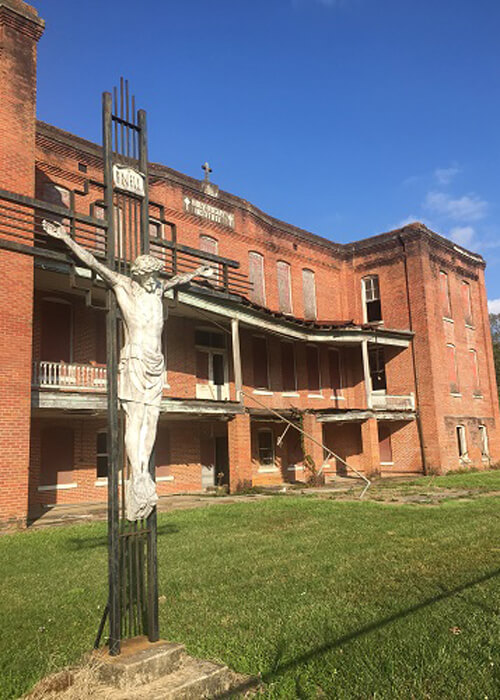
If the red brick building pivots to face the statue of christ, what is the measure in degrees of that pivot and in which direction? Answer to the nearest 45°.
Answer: approximately 45° to its right

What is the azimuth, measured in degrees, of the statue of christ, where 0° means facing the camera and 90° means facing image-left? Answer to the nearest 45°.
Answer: approximately 315°

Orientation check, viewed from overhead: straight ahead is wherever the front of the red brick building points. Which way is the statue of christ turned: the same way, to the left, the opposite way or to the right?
the same way

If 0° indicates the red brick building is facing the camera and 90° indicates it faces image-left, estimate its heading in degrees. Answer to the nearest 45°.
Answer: approximately 315°

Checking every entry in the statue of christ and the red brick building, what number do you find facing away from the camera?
0
